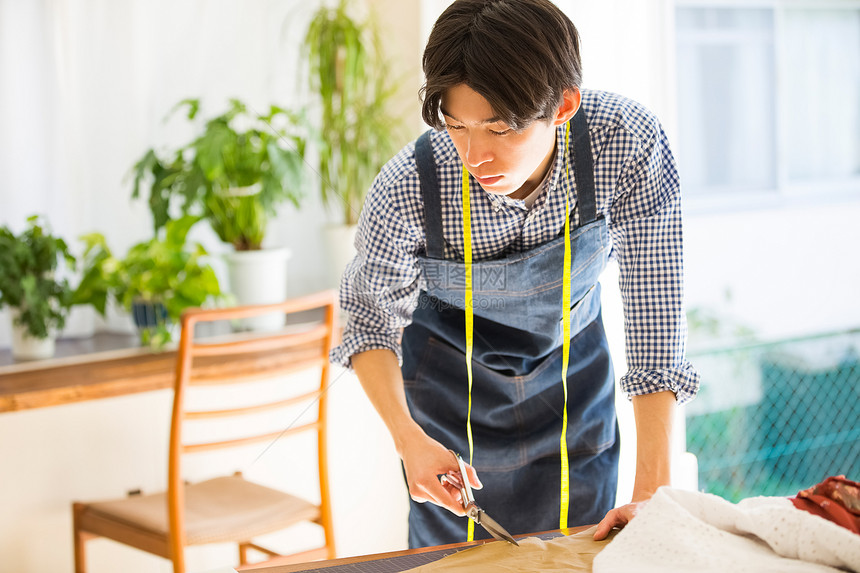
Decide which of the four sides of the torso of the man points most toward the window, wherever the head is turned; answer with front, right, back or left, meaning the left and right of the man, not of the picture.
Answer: back

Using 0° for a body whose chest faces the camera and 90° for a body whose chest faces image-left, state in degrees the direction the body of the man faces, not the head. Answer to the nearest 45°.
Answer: approximately 0°

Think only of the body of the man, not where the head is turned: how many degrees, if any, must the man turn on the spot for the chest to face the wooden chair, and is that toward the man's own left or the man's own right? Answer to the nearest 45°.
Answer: approximately 135° to the man's own right
